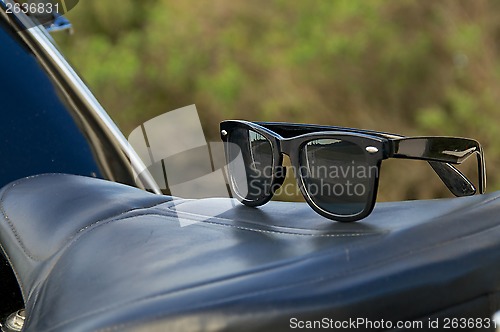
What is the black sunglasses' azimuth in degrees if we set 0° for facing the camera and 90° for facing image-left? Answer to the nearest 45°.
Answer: approximately 45°
